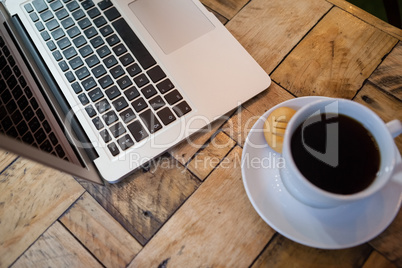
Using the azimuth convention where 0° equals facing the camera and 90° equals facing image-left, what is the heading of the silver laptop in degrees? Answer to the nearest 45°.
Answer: approximately 225°
